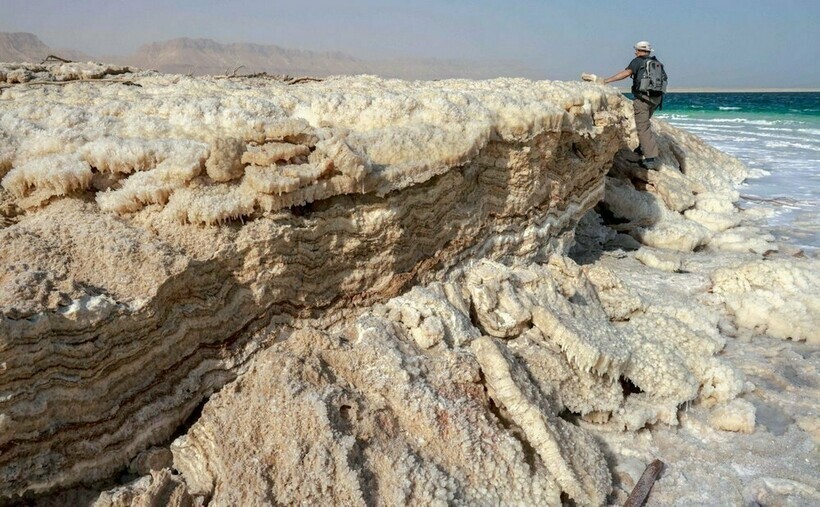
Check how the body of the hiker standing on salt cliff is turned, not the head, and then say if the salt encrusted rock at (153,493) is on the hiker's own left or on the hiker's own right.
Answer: on the hiker's own left

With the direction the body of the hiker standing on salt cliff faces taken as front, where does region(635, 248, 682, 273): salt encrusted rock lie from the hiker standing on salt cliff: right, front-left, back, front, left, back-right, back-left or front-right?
back-left

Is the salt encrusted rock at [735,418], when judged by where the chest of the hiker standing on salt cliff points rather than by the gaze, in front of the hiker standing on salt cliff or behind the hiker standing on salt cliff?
behind

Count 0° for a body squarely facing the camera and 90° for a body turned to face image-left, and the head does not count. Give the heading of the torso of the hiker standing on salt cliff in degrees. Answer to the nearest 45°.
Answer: approximately 135°
